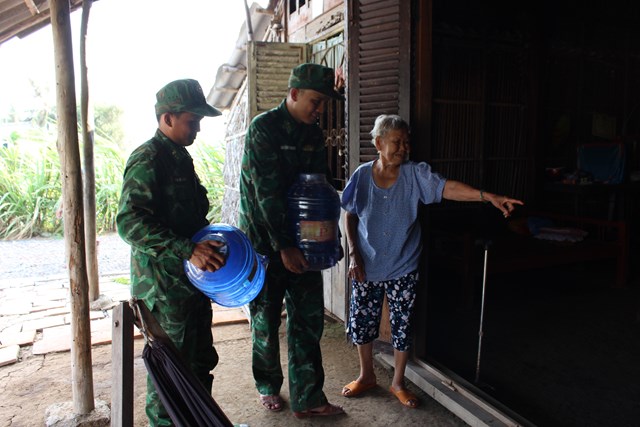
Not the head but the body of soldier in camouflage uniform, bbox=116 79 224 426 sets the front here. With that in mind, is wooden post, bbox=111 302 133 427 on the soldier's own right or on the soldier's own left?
on the soldier's own right

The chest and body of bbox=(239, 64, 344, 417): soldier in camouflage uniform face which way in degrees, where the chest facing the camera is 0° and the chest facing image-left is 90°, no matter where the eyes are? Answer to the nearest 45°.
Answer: approximately 315°

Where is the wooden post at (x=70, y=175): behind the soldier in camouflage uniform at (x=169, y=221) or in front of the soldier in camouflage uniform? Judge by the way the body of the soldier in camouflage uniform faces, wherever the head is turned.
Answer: behind

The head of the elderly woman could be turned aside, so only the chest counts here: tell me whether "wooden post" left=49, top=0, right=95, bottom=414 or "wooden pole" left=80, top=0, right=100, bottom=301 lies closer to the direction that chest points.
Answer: the wooden post

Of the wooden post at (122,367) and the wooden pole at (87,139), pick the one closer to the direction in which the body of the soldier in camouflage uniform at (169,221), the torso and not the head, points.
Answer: the wooden post

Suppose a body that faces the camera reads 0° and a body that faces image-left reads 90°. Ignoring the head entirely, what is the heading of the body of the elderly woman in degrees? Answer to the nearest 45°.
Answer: approximately 0°

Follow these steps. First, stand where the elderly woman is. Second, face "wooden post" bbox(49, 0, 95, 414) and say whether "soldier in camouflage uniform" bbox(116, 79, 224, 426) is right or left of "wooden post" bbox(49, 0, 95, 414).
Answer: left
